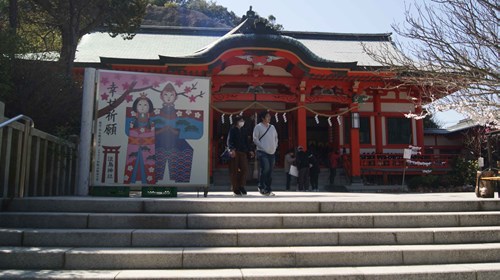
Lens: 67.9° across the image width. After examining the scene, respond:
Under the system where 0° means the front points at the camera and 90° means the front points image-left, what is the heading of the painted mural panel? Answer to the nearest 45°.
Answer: approximately 0°

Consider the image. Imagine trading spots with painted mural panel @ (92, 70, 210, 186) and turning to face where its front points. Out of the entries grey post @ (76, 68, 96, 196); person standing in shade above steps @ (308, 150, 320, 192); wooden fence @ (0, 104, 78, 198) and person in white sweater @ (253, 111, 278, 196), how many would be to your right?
2

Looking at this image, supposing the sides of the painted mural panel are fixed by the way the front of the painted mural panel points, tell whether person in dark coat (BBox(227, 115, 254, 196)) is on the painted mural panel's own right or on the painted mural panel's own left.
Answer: on the painted mural panel's own left

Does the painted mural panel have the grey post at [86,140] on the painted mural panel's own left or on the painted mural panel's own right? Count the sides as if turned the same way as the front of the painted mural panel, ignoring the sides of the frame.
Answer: on the painted mural panel's own right

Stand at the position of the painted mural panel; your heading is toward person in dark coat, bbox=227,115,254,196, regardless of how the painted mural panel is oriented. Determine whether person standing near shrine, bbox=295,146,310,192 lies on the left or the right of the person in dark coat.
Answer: left

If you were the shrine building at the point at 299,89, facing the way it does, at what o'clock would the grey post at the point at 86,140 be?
The grey post is roughly at 1 o'clock from the shrine building.

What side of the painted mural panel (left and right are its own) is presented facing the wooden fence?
right

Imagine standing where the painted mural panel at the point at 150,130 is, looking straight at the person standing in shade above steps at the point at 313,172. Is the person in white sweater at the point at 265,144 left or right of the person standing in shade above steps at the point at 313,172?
right

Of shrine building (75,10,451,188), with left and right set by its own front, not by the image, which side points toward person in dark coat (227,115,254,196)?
front

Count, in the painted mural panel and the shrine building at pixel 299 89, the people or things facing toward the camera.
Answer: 2

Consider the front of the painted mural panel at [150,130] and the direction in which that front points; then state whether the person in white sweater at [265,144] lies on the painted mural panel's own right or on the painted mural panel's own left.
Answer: on the painted mural panel's own left

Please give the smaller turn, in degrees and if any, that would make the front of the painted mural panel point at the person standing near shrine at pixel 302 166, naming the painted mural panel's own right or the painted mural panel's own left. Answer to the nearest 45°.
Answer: approximately 135° to the painted mural panel's own left

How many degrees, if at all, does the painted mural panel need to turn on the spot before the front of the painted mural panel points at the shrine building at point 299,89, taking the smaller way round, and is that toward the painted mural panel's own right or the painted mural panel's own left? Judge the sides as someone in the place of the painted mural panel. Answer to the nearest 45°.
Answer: approximately 135° to the painted mural panel's own left
